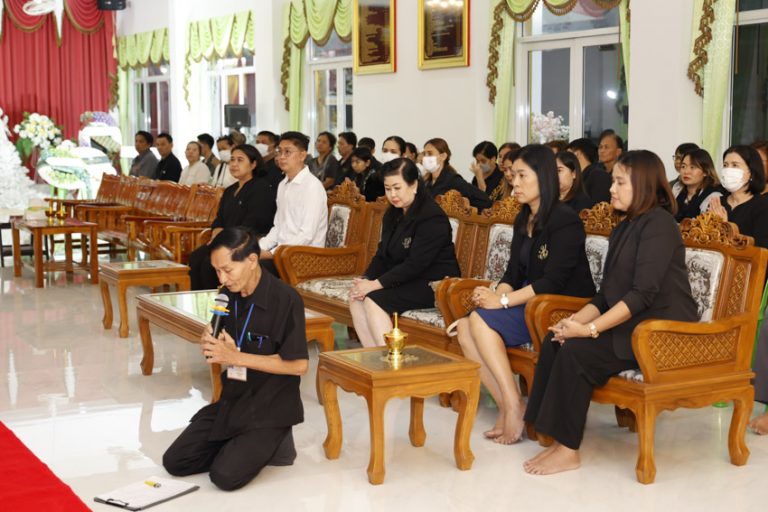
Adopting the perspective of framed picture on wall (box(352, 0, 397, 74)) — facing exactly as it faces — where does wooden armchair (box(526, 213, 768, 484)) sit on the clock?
The wooden armchair is roughly at 10 o'clock from the framed picture on wall.

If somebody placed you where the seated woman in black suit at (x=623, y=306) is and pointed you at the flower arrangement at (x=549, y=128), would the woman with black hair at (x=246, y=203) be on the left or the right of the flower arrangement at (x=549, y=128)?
left

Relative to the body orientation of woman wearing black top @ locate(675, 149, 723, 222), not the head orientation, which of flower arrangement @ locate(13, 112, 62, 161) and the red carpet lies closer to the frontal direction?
the red carpet

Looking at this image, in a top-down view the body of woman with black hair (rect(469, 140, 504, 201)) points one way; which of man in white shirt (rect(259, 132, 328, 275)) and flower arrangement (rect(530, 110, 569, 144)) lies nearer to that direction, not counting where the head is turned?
the man in white shirt

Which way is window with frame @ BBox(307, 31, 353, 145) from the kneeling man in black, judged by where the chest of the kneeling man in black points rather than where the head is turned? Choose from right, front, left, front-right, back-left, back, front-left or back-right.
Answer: back-right

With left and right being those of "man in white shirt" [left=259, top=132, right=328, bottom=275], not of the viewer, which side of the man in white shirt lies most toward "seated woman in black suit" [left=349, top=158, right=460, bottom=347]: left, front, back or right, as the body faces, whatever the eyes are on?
left

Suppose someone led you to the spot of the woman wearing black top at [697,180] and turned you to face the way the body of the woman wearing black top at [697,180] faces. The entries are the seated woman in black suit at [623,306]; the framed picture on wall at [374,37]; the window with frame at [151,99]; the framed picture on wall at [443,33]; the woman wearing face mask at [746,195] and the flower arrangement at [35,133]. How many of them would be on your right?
4

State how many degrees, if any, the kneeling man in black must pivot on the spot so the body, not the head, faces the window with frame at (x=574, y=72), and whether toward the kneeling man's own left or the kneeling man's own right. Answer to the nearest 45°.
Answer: approximately 180°
